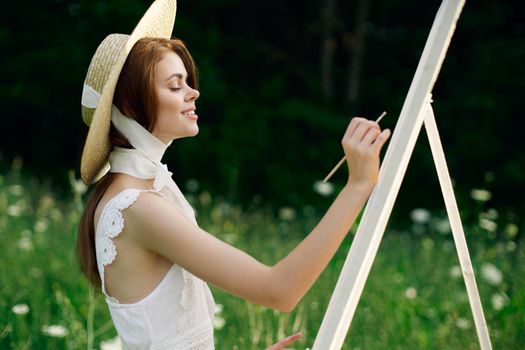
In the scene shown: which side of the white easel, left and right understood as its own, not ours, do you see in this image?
left

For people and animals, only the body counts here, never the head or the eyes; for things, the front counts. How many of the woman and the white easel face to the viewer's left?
1

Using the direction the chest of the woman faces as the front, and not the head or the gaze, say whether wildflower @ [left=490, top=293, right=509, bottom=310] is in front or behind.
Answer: in front

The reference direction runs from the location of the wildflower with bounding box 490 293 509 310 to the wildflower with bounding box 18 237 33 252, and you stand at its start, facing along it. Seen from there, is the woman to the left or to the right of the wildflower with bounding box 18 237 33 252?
left

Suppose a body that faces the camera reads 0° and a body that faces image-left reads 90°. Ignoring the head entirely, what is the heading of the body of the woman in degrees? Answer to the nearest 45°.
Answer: approximately 270°

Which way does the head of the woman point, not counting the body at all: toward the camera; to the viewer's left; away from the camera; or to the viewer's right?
to the viewer's right

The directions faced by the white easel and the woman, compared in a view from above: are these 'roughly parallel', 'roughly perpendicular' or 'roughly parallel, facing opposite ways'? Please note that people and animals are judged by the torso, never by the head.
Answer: roughly parallel, facing opposite ways

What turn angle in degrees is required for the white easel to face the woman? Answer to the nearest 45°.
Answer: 0° — it already faces them
